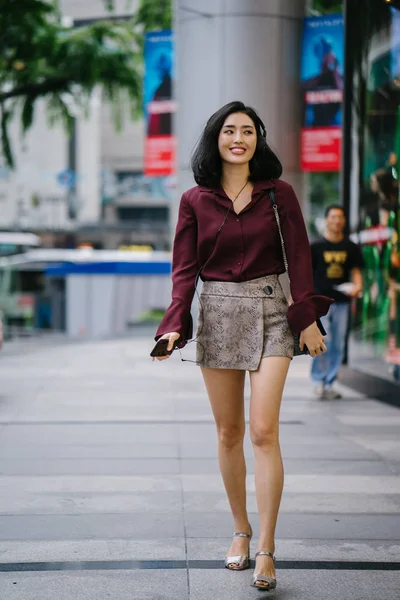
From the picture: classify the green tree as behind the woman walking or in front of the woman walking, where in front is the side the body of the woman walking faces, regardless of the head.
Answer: behind

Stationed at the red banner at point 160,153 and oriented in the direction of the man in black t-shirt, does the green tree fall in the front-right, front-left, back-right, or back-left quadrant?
back-right

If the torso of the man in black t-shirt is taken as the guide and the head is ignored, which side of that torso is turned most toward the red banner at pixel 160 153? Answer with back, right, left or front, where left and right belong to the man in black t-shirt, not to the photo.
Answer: back

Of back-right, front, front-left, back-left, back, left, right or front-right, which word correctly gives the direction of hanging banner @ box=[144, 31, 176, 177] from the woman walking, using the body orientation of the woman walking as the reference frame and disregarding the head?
back

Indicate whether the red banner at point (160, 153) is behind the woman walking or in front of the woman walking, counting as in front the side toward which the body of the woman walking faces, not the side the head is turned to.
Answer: behind

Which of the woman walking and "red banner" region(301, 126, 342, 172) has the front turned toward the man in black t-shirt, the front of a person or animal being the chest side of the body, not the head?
the red banner

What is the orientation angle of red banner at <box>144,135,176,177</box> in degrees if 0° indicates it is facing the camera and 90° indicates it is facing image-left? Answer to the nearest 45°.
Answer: approximately 0°
